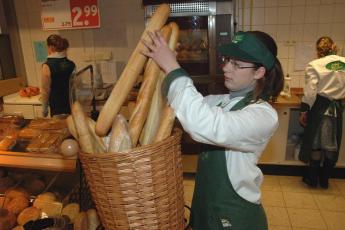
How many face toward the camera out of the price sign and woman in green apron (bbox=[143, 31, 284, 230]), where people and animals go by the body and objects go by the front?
1

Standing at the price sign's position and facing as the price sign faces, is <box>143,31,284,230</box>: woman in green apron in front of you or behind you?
in front

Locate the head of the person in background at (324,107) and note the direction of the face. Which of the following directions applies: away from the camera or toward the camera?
away from the camera

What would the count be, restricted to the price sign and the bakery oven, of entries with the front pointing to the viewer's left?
0

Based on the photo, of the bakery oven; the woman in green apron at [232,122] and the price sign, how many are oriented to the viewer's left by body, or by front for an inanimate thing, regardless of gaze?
1

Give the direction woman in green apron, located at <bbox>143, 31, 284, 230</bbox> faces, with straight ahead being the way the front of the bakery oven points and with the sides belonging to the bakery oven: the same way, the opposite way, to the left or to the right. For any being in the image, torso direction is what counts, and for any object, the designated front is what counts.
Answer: to the right

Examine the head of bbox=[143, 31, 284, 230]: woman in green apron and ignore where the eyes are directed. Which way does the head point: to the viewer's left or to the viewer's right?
to the viewer's left

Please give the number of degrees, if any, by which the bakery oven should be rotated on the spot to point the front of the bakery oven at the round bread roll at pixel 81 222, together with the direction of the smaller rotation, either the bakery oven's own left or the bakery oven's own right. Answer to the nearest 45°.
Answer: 0° — it already faces it

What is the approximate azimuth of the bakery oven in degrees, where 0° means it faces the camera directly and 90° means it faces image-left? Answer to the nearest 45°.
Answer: approximately 0°

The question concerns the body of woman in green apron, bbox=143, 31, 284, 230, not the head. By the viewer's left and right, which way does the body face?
facing to the left of the viewer

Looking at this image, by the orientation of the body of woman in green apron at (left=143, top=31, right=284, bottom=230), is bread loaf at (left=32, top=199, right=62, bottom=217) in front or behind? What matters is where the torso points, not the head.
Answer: in front
